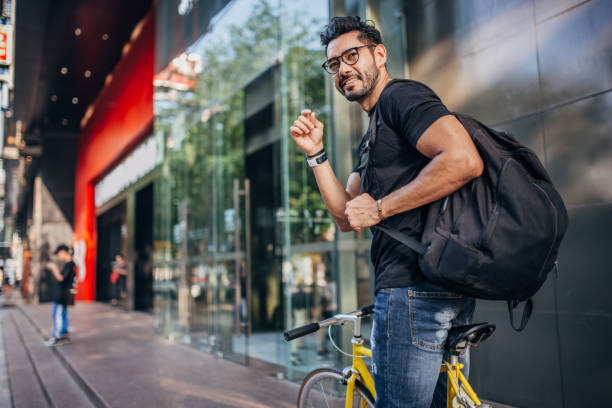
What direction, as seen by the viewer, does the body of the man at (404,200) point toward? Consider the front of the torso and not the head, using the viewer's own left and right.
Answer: facing to the left of the viewer

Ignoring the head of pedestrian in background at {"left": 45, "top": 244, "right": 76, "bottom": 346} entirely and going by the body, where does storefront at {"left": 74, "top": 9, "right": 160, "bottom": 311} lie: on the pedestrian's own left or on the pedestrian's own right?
on the pedestrian's own right

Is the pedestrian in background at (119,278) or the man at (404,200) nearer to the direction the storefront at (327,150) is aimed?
the man

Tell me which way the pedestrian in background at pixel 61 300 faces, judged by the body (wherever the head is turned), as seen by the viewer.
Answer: to the viewer's left

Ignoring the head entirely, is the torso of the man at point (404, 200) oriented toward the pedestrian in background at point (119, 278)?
no

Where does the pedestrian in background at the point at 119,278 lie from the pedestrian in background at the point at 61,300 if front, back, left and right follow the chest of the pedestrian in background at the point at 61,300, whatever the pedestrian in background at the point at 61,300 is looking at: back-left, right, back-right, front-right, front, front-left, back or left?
right

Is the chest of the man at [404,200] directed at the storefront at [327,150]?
no

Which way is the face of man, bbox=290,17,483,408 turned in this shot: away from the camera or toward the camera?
toward the camera

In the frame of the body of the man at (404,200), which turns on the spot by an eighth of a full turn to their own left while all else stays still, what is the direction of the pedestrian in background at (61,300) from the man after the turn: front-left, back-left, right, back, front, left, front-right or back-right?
right

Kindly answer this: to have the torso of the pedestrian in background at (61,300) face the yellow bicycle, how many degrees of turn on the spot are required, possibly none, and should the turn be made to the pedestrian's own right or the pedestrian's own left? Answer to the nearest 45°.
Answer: approximately 90° to the pedestrian's own left

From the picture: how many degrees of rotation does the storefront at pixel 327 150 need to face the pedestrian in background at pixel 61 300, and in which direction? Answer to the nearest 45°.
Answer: approximately 90° to its right
